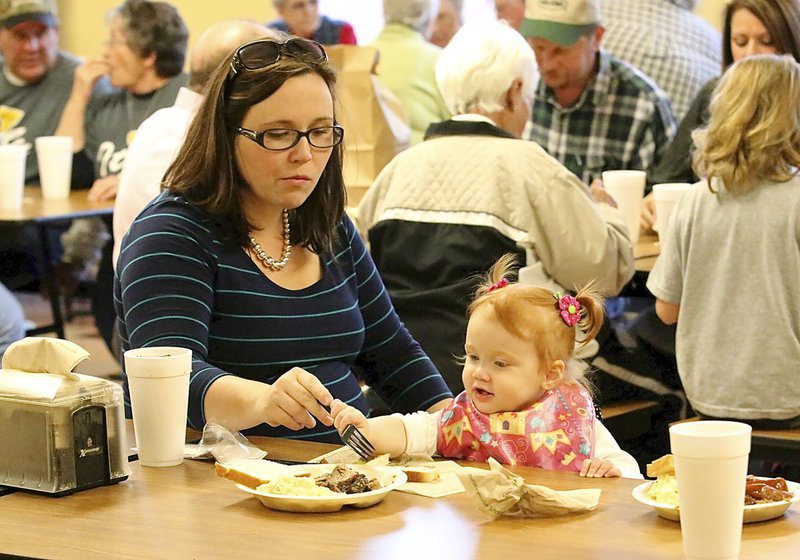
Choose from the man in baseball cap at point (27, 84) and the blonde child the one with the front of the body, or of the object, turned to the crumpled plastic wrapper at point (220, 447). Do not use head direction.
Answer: the man in baseball cap

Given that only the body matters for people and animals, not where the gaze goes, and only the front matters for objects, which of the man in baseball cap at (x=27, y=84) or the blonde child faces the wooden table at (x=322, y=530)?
the man in baseball cap

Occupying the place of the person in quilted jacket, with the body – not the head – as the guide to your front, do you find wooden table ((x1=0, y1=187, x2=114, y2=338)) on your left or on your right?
on your left

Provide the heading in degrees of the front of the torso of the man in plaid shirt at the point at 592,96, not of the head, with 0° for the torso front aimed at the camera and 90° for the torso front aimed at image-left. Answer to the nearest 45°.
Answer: approximately 45°

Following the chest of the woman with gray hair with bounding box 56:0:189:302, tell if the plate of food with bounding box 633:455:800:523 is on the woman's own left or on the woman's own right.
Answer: on the woman's own left

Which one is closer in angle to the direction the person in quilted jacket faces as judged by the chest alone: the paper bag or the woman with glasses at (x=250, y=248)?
the paper bag

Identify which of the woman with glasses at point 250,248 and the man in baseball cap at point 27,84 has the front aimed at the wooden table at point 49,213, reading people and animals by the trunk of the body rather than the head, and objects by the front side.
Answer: the man in baseball cap

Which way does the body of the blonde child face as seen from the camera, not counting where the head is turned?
away from the camera

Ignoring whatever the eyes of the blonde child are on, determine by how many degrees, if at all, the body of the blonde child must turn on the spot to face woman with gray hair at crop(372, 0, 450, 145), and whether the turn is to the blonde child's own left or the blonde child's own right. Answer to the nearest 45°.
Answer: approximately 45° to the blonde child's own left

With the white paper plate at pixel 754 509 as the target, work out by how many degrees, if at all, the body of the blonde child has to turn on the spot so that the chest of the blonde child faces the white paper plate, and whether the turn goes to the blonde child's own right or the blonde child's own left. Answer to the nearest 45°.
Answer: approximately 180°
